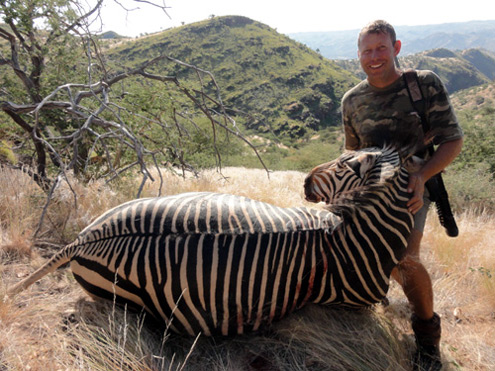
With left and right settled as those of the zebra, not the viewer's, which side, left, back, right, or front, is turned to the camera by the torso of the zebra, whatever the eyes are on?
right

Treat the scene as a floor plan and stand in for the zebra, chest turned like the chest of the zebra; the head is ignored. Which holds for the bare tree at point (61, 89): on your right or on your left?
on your left
